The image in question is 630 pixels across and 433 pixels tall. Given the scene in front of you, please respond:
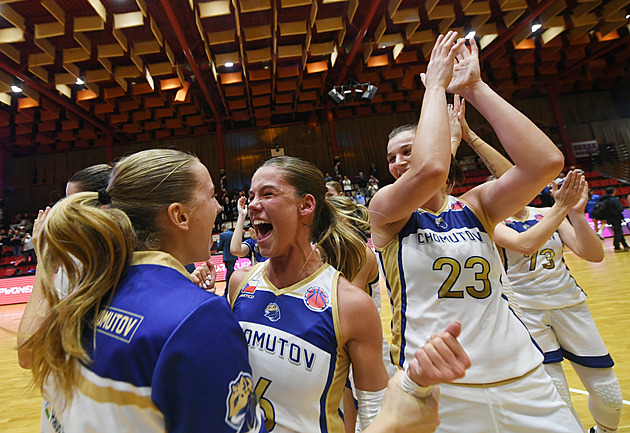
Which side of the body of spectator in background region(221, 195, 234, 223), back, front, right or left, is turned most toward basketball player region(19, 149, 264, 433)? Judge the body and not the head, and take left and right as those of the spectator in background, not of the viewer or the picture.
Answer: front

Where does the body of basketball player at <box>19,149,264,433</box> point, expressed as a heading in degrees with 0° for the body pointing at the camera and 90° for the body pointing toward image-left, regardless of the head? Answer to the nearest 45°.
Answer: approximately 225°

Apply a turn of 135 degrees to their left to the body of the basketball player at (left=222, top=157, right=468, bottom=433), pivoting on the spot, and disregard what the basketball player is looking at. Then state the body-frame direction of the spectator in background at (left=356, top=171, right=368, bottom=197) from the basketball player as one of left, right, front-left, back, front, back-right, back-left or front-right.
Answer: left

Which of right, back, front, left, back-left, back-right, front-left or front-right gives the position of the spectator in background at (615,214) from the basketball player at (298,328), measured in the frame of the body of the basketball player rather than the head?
back

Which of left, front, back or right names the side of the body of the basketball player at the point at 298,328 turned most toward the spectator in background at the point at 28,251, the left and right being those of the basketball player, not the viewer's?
right

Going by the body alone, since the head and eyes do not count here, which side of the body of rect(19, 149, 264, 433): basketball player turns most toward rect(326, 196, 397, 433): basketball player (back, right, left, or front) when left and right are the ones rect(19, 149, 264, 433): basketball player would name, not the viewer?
front

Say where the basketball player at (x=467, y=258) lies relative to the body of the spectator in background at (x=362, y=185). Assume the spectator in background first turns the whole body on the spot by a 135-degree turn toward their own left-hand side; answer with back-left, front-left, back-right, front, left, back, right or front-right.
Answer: back-right

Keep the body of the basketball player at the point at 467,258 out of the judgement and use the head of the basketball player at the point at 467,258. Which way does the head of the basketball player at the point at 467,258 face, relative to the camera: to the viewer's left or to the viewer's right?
to the viewer's left

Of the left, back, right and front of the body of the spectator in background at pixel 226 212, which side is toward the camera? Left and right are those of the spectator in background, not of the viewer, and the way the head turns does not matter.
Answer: front

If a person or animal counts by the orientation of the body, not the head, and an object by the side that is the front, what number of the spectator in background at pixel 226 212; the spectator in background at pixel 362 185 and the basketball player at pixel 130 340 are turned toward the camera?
2

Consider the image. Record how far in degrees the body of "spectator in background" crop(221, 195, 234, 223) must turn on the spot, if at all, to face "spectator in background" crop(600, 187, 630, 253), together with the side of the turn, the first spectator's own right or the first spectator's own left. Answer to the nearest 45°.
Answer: approximately 45° to the first spectator's own left

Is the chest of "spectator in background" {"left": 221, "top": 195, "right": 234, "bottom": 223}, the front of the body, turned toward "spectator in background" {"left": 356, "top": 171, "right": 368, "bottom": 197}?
no

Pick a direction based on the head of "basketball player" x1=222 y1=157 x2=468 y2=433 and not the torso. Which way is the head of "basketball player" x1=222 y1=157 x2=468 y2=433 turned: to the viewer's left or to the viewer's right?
to the viewer's left

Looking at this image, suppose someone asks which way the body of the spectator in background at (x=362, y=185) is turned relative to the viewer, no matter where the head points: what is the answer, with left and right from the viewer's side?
facing the viewer

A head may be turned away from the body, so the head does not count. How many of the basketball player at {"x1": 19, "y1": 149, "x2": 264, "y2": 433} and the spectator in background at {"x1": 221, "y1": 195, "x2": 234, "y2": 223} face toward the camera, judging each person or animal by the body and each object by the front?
1

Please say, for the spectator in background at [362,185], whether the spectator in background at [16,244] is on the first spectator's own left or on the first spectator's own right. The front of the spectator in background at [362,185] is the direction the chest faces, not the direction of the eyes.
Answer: on the first spectator's own right

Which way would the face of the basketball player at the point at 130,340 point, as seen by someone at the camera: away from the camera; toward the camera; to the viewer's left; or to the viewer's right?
to the viewer's right
